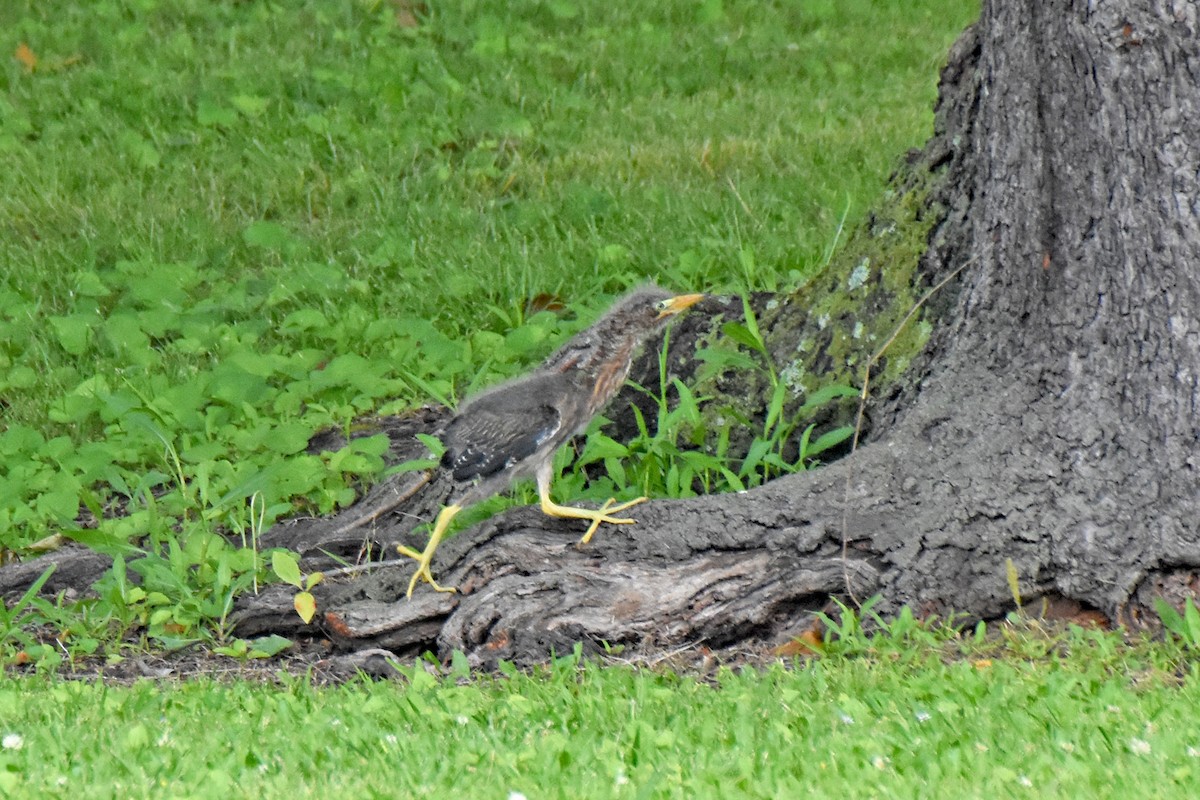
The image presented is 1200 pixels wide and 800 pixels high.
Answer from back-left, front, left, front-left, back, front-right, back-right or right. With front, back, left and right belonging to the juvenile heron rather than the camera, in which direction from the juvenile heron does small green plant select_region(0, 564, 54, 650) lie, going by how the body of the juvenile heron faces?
back

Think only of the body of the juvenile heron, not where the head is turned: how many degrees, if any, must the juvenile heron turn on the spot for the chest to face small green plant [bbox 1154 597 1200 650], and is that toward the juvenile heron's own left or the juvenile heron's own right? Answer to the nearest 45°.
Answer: approximately 45° to the juvenile heron's own right

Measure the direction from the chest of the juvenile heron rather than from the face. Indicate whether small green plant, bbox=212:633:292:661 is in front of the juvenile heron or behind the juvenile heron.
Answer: behind

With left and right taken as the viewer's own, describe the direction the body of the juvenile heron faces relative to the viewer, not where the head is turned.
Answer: facing to the right of the viewer
